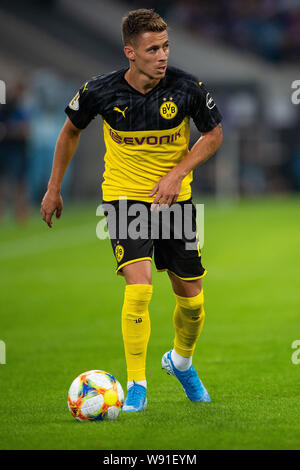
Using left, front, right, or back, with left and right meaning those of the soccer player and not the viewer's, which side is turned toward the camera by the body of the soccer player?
front
